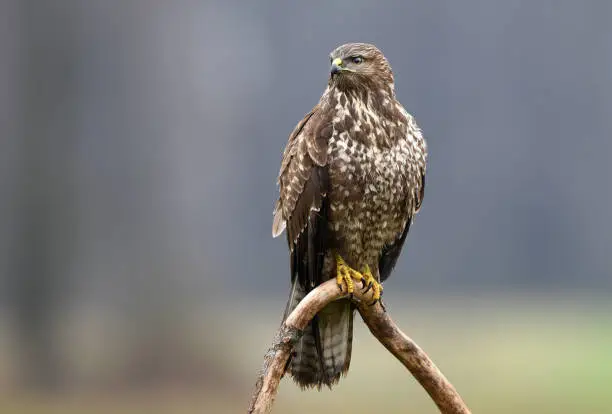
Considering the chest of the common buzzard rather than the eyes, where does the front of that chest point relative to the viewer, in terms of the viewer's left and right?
facing the viewer and to the right of the viewer
